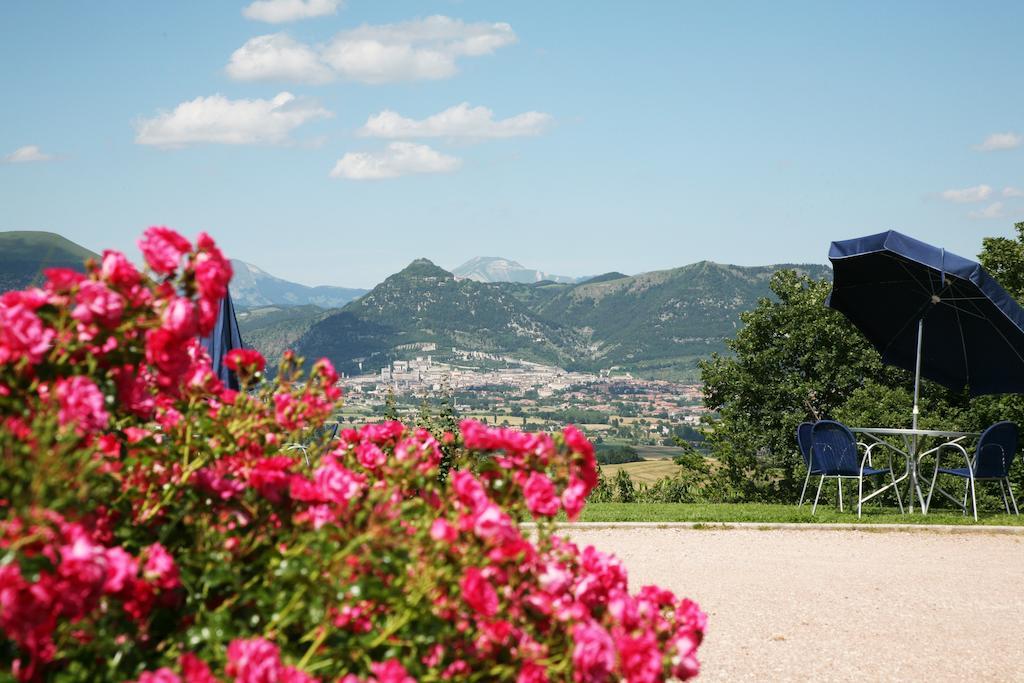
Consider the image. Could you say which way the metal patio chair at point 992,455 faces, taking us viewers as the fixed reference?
facing away from the viewer and to the left of the viewer

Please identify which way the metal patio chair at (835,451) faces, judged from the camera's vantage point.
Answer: facing away from the viewer and to the right of the viewer

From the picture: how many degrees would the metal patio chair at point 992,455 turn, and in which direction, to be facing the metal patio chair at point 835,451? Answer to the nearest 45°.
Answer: approximately 45° to its left

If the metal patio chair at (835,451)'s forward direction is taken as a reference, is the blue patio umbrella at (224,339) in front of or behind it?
behind

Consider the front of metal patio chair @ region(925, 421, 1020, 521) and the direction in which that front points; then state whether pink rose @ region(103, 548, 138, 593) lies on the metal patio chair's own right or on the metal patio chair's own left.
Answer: on the metal patio chair's own left

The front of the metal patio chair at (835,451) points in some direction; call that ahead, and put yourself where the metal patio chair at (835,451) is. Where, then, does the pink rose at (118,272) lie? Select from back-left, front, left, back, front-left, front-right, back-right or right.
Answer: back-right
